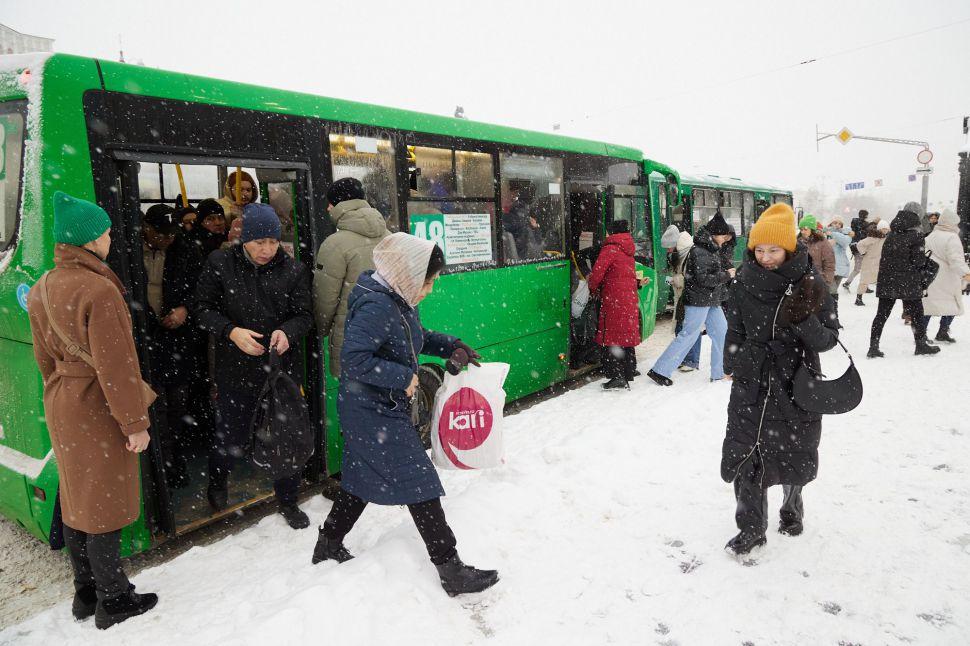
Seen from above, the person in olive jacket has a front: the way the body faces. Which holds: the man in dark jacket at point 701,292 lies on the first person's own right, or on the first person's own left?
on the first person's own right

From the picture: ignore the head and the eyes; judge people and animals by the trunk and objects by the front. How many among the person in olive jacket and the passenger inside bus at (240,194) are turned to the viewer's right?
0

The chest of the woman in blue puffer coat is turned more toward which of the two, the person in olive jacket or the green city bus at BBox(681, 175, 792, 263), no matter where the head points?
the green city bus

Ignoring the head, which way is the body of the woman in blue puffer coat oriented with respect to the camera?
to the viewer's right

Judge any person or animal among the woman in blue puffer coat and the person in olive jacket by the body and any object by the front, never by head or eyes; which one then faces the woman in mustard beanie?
the woman in blue puffer coat

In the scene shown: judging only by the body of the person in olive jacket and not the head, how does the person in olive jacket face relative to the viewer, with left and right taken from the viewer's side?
facing away from the viewer and to the left of the viewer

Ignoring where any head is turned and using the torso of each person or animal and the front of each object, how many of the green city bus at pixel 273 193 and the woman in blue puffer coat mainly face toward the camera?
0

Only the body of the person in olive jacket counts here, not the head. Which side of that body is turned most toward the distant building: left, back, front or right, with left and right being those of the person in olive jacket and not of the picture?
front

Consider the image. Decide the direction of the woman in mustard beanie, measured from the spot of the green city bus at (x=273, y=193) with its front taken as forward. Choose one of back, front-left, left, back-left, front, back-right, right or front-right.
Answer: right

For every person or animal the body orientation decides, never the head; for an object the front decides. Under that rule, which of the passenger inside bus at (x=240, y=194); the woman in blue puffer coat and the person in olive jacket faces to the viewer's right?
the woman in blue puffer coat

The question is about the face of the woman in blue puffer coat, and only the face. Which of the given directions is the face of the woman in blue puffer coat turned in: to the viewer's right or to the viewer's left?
to the viewer's right

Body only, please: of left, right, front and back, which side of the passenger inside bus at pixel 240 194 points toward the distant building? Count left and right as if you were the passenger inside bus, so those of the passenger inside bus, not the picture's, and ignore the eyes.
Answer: back
